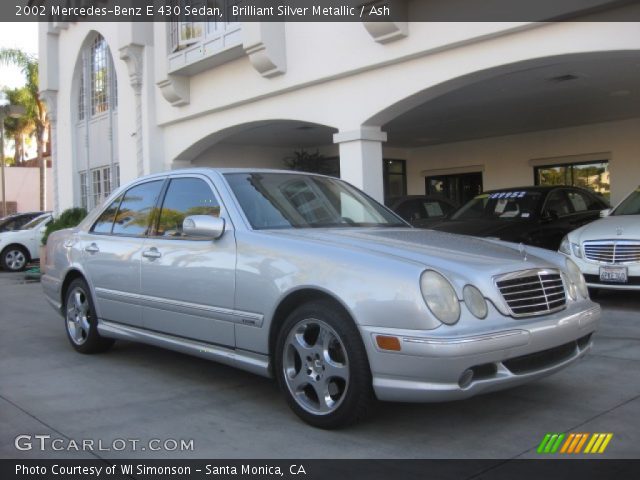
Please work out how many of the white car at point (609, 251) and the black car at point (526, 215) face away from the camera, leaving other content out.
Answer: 0

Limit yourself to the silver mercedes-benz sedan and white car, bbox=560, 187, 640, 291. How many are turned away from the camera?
0

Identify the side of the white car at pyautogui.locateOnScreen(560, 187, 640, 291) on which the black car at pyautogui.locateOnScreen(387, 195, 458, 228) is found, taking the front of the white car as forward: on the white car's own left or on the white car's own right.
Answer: on the white car's own right

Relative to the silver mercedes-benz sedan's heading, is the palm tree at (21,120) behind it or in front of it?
behind

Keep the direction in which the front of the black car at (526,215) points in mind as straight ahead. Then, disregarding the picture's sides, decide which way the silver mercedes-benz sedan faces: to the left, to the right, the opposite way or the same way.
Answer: to the left

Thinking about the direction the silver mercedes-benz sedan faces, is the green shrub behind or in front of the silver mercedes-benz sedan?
behind

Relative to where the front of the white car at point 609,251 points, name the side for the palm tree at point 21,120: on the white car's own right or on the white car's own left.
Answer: on the white car's own right

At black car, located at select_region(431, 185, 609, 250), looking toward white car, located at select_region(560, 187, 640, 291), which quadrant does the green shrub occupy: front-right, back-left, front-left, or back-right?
back-right

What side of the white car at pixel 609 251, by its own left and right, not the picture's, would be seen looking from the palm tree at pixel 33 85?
right
